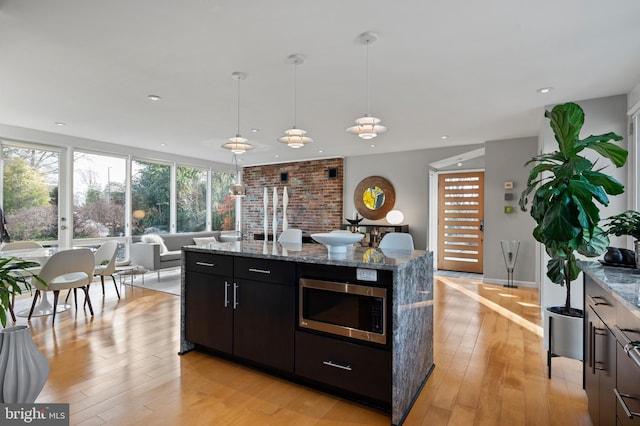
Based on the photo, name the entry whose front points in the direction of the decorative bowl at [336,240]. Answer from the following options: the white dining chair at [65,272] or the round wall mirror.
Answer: the round wall mirror

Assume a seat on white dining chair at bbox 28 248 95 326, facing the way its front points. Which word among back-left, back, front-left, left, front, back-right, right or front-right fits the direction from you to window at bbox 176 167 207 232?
right

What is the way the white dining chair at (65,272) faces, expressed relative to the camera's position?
facing away from the viewer and to the left of the viewer

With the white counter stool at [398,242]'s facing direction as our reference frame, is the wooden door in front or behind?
behind

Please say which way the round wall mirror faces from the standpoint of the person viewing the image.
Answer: facing the viewer

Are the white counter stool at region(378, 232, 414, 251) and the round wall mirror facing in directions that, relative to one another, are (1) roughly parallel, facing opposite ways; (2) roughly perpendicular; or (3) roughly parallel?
roughly parallel

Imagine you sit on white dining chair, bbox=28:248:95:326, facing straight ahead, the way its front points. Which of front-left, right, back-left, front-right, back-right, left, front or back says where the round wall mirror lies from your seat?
back-right

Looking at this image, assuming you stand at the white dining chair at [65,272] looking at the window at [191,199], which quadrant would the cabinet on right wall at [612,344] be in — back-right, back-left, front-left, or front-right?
back-right

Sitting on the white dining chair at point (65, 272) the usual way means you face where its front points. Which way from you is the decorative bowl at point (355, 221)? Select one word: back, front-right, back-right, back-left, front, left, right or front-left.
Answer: back-right

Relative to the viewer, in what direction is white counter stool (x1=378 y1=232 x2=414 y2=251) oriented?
toward the camera

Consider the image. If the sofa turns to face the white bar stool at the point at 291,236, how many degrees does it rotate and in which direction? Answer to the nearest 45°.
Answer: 0° — it already faces it

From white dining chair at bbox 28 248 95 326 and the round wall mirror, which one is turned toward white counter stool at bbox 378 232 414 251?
the round wall mirror

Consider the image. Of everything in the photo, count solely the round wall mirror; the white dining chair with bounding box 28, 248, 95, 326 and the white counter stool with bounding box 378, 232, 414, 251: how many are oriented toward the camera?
2

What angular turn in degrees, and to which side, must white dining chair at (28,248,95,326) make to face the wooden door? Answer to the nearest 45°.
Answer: approximately 135° to its right

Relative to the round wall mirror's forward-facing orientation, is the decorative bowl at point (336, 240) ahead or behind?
ahead

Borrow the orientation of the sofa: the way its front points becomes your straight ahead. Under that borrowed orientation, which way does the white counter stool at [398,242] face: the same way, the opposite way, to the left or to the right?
to the right

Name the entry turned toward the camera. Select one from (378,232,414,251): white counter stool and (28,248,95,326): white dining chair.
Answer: (378,232,414,251): white counter stool

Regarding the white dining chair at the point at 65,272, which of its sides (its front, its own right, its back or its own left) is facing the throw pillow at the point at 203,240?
right
